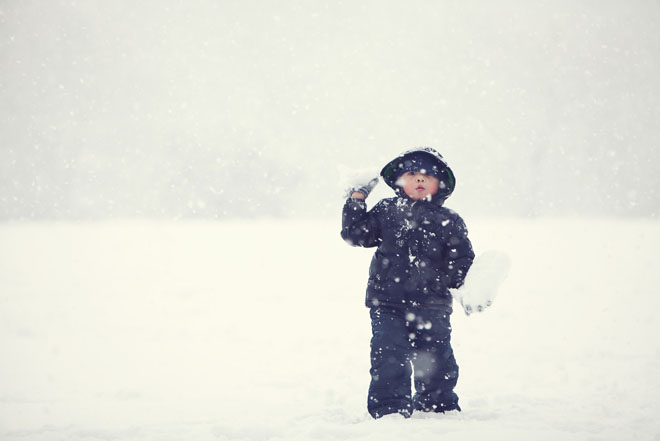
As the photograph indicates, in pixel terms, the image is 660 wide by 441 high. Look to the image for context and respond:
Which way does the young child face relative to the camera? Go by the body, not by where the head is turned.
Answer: toward the camera
